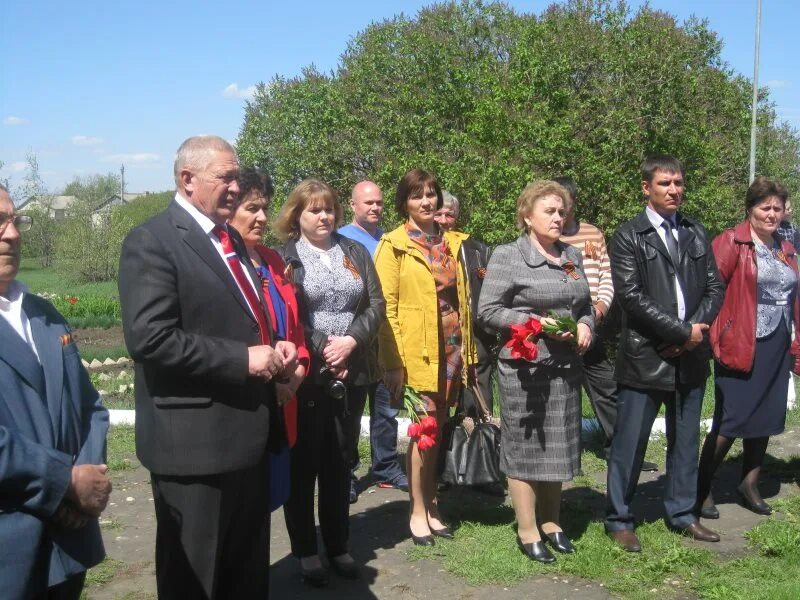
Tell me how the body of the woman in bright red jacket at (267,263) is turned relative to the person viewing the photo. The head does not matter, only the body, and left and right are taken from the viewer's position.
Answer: facing the viewer and to the right of the viewer

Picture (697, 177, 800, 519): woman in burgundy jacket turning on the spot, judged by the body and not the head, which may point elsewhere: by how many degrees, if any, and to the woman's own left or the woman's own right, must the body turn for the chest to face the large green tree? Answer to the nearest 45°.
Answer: approximately 135° to the woman's own left

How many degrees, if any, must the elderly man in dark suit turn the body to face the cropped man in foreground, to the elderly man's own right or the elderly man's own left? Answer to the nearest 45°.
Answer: approximately 90° to the elderly man's own right

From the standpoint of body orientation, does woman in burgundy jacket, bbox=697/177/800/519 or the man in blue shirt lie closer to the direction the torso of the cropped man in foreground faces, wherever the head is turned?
the woman in burgundy jacket

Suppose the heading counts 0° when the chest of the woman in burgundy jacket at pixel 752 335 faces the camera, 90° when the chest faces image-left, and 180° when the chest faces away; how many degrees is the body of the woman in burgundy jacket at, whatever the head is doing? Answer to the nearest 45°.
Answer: approximately 315°

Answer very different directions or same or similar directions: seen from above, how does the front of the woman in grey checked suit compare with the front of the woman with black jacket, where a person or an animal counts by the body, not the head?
same or similar directions

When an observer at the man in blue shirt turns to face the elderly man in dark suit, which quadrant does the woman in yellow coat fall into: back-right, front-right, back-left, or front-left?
front-left

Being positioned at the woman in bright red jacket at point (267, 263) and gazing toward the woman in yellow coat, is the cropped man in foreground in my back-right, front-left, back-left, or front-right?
back-right

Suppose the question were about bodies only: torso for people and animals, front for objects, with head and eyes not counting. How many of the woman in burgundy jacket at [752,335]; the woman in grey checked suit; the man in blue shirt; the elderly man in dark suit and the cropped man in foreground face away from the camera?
0

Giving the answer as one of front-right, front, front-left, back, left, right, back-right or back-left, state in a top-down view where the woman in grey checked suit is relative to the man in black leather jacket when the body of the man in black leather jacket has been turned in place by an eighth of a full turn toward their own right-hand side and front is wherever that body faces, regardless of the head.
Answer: front-right

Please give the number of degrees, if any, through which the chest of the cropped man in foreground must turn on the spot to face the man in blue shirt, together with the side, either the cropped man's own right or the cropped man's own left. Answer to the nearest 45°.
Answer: approximately 90° to the cropped man's own left

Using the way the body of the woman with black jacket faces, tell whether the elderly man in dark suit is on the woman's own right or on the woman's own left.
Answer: on the woman's own right

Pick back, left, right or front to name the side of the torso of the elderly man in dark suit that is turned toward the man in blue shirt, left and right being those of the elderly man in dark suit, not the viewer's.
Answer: left

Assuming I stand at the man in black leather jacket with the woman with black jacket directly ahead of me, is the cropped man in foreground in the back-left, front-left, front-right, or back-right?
front-left

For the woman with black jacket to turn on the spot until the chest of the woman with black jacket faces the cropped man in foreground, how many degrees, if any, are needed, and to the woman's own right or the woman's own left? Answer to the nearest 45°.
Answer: approximately 90° to the woman's own right
